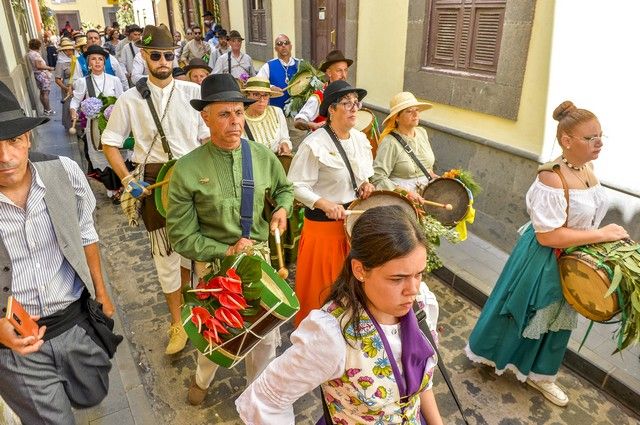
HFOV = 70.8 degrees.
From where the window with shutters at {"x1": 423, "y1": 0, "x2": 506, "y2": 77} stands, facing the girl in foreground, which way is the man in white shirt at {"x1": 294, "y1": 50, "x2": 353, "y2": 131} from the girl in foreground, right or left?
right

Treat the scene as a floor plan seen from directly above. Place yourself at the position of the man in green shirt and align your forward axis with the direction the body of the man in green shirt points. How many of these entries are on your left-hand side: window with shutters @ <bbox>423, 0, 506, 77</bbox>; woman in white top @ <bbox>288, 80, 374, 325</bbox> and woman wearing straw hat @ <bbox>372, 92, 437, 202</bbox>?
3

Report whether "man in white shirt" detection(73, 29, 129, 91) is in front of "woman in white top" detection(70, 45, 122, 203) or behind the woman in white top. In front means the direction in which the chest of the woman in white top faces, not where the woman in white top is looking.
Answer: behind

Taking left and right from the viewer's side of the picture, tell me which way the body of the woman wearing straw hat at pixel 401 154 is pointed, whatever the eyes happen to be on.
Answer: facing the viewer and to the right of the viewer

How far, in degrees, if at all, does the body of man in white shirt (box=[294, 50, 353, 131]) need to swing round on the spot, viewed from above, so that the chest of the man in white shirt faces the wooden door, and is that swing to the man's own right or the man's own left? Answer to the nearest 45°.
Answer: approximately 135° to the man's own left

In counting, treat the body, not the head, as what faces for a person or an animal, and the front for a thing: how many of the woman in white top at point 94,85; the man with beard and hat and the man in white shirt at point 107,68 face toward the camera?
3

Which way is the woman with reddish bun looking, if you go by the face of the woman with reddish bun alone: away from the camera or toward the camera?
toward the camera

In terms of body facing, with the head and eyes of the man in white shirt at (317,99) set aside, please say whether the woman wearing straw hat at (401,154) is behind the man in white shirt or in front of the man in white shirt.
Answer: in front

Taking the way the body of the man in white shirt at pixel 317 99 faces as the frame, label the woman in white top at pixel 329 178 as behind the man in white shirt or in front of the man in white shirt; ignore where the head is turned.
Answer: in front

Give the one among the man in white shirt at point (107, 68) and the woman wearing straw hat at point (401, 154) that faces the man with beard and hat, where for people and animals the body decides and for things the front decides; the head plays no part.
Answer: the man in white shirt

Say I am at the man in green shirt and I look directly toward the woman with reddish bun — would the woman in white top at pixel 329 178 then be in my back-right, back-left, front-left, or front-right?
front-left

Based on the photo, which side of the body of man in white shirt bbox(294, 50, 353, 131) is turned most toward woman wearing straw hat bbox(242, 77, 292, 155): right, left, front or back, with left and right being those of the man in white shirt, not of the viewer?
right

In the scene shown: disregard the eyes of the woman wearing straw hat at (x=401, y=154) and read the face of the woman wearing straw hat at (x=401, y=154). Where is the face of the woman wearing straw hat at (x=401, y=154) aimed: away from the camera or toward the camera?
toward the camera
